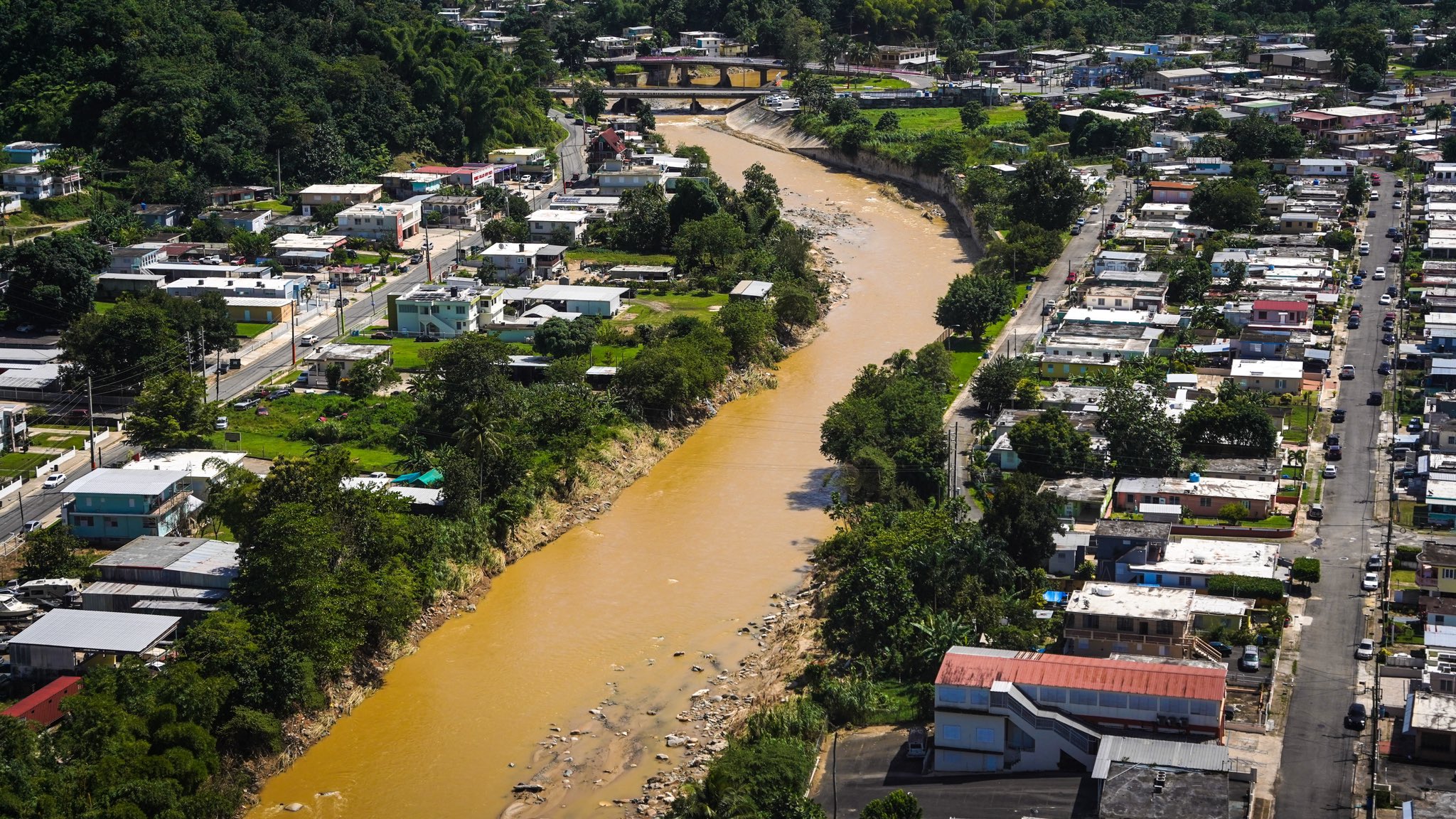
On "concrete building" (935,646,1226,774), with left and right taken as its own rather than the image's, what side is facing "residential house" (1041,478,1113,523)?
back

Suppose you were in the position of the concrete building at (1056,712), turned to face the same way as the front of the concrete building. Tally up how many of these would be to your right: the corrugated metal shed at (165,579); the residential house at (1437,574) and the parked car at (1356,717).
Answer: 1

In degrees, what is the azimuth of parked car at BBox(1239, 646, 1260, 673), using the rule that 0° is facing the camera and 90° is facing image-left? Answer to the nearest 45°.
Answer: approximately 0°

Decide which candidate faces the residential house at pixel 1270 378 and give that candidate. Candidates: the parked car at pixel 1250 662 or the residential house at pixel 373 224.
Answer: the residential house at pixel 373 224

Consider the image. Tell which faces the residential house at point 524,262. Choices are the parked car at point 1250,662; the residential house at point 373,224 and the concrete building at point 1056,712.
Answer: the residential house at point 373,224

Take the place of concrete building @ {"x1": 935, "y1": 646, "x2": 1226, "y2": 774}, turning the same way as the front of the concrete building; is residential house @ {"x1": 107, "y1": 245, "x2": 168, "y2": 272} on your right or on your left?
on your right

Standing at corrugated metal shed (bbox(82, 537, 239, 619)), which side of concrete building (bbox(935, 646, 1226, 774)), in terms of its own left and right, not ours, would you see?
right

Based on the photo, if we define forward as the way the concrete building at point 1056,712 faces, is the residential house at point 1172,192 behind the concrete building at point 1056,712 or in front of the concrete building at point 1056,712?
behind

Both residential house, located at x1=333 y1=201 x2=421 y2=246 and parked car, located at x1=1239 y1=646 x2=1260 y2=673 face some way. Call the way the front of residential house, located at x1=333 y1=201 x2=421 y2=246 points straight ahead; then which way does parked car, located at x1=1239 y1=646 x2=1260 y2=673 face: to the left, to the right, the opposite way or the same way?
to the right

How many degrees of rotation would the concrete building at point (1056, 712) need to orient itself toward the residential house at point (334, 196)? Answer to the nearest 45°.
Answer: approximately 135° to its right

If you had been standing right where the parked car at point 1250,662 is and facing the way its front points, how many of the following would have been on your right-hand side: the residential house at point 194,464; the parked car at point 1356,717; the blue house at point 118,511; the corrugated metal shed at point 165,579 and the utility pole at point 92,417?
4

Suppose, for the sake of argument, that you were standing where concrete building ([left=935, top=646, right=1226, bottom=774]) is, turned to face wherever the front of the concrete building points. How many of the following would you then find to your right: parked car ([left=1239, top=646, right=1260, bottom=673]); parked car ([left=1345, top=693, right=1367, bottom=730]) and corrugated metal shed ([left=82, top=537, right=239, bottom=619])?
1

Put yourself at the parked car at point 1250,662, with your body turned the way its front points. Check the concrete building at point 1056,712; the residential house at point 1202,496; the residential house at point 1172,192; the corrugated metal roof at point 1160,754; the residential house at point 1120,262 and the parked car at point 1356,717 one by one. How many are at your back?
3

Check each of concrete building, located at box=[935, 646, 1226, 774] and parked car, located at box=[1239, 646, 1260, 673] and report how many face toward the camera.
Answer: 2

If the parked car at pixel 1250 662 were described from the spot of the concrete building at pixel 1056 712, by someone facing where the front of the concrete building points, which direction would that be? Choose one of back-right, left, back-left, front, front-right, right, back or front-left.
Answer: back-left

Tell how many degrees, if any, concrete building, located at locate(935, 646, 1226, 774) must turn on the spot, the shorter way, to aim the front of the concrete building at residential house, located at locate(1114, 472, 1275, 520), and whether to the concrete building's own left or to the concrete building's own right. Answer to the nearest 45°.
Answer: approximately 180°

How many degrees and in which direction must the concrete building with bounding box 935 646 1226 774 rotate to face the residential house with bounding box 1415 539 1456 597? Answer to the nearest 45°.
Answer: approximately 135° to its left

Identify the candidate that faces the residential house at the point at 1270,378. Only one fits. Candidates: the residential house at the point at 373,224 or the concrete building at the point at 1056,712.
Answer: the residential house at the point at 373,224

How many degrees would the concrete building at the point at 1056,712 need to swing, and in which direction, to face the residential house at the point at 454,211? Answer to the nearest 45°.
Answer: approximately 135° to its right
